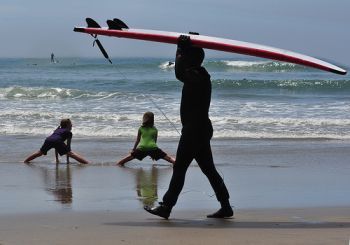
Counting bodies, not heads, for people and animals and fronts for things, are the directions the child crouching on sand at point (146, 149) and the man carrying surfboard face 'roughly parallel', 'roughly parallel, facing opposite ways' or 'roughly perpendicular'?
roughly perpendicular

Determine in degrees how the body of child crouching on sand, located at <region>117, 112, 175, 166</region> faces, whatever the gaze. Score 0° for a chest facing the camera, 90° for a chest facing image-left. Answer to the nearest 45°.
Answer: approximately 180°

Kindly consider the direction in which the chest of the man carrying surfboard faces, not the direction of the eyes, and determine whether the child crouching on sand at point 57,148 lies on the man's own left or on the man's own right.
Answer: on the man's own right

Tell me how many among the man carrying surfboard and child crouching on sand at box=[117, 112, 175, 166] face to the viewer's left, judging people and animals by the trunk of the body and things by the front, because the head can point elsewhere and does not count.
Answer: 1

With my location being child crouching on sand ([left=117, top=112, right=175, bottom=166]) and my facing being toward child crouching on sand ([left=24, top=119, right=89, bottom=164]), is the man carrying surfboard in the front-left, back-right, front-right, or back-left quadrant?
back-left

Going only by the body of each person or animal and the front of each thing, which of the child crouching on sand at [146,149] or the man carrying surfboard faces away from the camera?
the child crouching on sand

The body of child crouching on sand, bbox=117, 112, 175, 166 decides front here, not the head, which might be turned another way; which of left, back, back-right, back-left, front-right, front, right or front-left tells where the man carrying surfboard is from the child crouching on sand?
back
